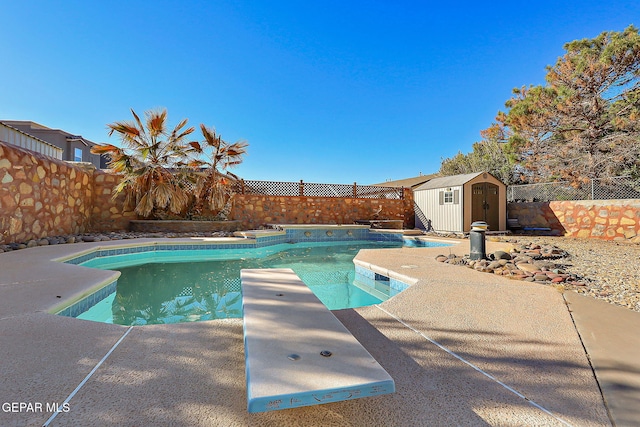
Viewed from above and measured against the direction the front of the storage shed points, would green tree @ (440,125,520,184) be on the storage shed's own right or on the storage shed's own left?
on the storage shed's own left

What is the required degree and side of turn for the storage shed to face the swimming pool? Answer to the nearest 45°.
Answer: approximately 90° to its right

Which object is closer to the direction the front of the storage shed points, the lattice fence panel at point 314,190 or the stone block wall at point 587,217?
the stone block wall

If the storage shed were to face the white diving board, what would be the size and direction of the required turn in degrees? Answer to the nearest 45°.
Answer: approximately 45° to its right

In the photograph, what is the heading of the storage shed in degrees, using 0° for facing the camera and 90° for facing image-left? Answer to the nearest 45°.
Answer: approximately 315°

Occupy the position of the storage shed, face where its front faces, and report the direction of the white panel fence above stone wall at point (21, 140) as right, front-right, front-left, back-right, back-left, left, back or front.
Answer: right

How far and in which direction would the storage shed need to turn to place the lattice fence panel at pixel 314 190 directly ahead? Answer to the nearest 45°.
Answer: approximately 135° to its right

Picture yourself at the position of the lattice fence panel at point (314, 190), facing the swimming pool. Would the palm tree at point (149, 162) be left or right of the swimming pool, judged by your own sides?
right

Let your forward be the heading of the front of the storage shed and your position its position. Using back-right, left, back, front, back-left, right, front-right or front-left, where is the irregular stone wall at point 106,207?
right

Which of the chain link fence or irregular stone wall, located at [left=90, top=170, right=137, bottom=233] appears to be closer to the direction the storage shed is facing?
the chain link fence

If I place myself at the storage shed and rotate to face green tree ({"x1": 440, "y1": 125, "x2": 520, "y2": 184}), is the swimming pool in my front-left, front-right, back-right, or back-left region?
back-left

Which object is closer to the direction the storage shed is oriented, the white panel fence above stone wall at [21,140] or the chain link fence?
the chain link fence

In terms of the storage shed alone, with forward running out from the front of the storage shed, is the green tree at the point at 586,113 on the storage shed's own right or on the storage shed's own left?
on the storage shed's own left

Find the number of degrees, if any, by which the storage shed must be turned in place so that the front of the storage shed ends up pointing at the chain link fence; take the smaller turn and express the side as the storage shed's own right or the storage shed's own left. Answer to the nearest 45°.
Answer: approximately 45° to the storage shed's own left
